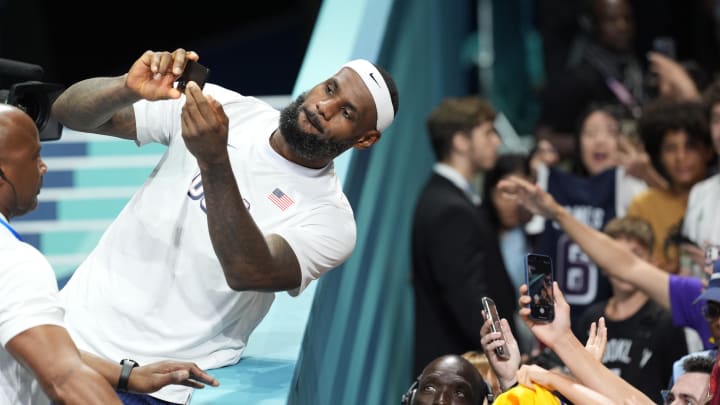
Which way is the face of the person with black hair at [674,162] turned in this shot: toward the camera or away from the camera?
toward the camera

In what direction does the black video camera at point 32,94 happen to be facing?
to the viewer's right

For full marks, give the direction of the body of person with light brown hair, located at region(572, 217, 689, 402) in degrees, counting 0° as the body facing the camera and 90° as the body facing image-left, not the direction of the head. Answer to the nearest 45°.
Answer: approximately 45°

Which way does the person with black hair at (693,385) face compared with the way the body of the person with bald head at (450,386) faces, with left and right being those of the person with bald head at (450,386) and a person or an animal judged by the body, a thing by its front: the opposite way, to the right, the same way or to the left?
the same way

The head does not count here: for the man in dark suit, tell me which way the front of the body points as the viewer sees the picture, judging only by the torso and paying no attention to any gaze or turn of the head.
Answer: to the viewer's right

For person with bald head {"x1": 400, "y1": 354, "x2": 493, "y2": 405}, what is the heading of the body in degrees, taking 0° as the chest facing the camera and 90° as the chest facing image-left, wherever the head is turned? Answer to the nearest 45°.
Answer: approximately 45°

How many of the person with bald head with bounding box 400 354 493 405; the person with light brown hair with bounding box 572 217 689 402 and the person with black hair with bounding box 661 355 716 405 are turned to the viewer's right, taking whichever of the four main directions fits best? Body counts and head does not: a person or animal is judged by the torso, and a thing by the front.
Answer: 0

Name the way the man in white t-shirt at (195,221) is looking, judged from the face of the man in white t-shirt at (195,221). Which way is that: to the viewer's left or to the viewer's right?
to the viewer's left

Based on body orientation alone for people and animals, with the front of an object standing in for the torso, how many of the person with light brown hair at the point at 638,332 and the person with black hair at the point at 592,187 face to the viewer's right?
0

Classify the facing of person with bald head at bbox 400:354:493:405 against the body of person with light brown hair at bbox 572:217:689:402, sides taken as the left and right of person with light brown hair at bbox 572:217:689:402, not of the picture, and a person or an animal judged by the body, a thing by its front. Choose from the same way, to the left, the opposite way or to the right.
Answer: the same way

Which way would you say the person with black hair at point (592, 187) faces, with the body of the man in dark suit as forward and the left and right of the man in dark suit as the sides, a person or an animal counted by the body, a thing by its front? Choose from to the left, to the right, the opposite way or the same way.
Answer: to the right

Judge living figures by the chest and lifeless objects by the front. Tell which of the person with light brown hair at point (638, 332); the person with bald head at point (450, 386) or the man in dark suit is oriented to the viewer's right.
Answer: the man in dark suit
